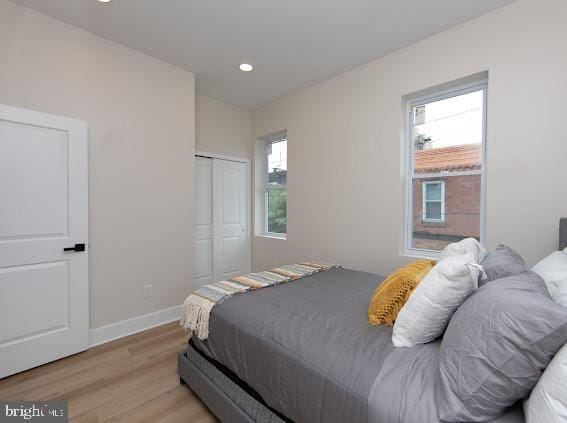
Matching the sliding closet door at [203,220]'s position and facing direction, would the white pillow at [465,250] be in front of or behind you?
in front

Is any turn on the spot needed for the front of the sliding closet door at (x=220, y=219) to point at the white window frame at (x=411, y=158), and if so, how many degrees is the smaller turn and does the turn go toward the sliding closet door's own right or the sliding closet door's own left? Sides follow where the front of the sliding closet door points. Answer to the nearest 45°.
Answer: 0° — it already faces it

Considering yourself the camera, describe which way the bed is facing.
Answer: facing away from the viewer and to the left of the viewer

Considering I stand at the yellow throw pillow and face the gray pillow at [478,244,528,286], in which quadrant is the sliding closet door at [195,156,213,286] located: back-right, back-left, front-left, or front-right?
back-left

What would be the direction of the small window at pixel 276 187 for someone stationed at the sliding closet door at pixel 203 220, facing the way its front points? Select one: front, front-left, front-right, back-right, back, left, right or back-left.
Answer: front-left

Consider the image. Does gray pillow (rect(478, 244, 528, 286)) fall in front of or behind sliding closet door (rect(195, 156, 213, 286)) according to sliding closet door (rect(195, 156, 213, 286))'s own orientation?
in front

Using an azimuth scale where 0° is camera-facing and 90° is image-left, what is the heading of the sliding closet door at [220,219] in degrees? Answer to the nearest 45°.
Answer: approximately 315°

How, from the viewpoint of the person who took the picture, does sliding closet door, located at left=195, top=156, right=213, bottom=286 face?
facing the viewer and to the right of the viewer
